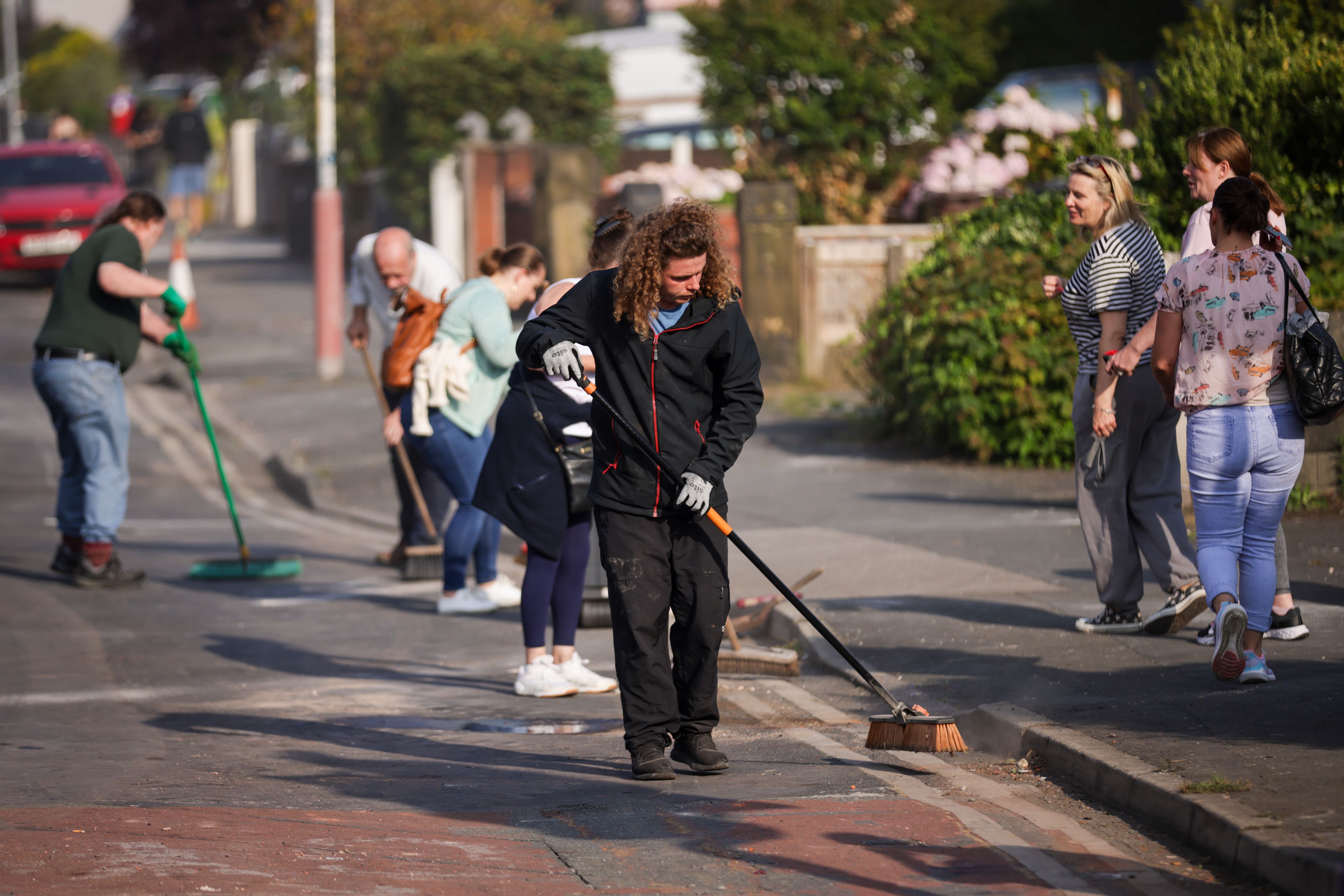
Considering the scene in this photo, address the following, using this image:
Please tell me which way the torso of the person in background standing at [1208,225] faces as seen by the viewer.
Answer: to the viewer's left

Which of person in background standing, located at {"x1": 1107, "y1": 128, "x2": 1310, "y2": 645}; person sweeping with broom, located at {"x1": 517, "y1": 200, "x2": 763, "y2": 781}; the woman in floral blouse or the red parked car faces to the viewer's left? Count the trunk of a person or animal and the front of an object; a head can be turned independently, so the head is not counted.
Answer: the person in background standing

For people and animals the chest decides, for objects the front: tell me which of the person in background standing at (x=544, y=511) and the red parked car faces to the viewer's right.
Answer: the person in background standing

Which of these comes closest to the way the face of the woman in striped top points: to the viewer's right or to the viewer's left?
to the viewer's left

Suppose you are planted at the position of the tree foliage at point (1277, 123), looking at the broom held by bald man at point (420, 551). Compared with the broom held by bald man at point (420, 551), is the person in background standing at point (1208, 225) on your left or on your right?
left

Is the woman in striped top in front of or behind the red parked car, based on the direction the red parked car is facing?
in front

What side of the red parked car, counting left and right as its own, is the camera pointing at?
front

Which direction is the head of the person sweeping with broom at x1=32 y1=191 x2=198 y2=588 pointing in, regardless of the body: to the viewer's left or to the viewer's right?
to the viewer's right

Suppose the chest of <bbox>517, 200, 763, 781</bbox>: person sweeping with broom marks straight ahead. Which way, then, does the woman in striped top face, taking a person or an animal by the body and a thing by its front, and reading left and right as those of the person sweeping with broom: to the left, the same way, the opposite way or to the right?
to the right

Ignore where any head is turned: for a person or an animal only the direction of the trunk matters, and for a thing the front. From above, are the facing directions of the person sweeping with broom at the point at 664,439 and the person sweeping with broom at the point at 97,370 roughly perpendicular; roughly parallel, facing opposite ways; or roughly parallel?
roughly perpendicular

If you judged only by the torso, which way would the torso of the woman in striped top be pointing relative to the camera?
to the viewer's left

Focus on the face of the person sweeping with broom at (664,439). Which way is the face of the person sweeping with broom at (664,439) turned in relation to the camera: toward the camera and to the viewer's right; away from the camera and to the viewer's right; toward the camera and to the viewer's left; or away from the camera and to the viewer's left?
toward the camera and to the viewer's right

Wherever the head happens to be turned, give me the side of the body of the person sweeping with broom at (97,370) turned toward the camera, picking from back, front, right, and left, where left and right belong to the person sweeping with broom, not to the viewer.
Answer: right

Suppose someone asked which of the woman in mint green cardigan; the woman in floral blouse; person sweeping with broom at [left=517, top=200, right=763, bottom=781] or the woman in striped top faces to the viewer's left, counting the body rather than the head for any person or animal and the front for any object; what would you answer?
the woman in striped top
